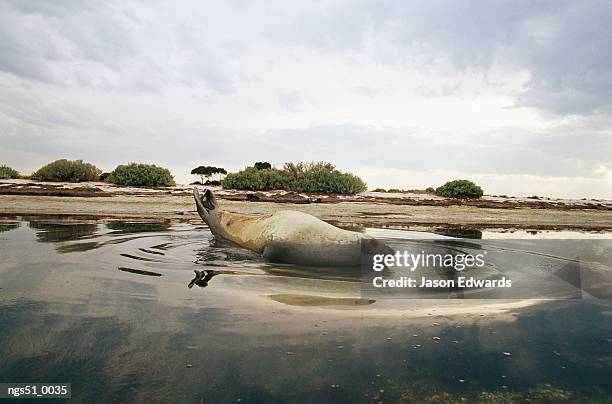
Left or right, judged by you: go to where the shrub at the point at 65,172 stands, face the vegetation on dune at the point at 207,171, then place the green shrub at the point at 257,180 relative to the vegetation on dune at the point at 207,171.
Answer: right

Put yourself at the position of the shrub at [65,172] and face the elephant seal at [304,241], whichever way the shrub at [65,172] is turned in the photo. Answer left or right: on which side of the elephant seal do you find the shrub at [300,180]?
left

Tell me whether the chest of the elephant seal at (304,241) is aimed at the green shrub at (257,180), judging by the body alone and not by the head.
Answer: no

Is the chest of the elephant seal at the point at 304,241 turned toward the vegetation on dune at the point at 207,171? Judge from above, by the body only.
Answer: no

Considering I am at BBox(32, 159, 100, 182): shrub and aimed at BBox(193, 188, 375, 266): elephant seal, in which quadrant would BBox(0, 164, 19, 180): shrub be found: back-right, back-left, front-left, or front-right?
back-right

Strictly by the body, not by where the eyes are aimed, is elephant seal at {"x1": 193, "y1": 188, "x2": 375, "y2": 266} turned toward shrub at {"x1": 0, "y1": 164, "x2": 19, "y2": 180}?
no
